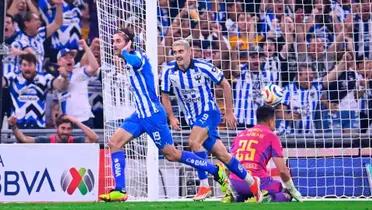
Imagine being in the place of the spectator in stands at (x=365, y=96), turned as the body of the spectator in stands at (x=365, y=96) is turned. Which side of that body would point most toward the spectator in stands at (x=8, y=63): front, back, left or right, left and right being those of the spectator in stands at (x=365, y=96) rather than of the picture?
right

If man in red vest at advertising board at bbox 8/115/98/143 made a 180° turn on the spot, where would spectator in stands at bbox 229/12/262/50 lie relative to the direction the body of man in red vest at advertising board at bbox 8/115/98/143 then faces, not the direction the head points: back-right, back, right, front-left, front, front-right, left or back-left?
right

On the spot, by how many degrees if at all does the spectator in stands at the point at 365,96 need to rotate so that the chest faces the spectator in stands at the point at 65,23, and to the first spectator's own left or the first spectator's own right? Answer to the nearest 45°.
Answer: approximately 90° to the first spectator's own right

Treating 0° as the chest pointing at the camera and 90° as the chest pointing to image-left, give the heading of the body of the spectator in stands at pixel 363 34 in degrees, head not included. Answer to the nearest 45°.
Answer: approximately 0°

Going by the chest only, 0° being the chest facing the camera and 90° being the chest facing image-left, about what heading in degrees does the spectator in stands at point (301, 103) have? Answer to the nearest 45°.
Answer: approximately 0°
